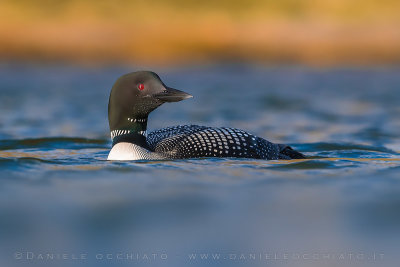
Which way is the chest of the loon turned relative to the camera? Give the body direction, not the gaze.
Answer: to the viewer's left
